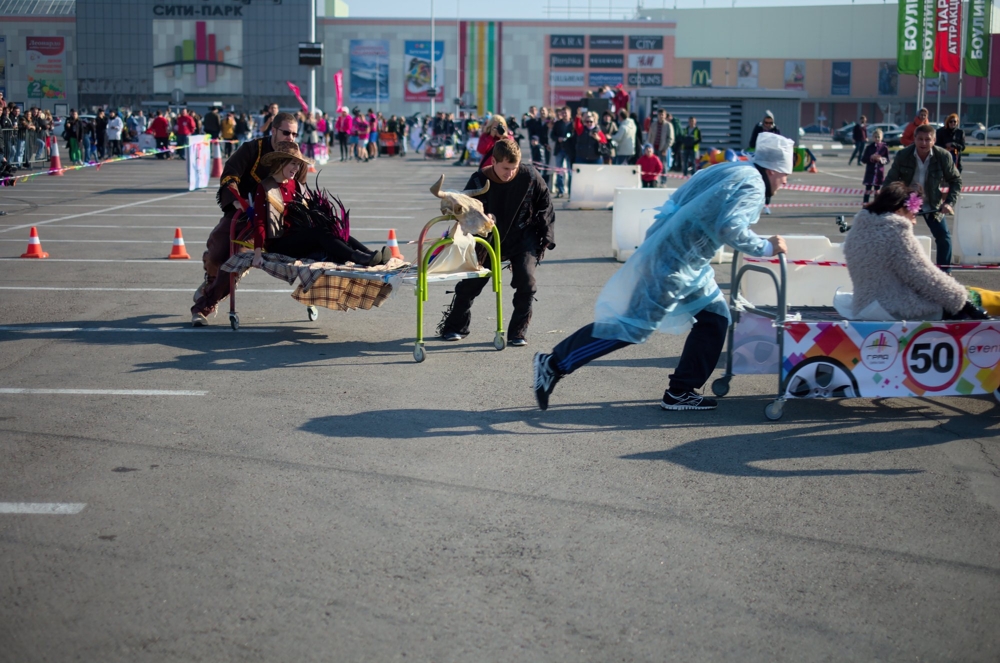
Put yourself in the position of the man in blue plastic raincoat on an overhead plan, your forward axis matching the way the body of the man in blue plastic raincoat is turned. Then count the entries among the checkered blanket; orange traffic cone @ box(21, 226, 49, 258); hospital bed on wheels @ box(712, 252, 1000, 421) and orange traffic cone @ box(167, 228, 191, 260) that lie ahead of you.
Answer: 1

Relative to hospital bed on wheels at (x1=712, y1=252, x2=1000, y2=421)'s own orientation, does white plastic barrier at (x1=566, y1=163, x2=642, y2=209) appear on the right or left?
on its left

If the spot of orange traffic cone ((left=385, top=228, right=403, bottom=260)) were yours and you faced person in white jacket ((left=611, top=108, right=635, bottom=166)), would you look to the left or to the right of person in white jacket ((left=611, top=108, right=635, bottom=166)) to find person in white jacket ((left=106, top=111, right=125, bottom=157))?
left

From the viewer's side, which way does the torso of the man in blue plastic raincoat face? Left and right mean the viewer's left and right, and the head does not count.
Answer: facing to the right of the viewer

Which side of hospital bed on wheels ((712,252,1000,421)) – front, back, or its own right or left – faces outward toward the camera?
right

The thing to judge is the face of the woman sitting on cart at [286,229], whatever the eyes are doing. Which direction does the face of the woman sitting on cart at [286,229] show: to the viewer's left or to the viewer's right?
to the viewer's right

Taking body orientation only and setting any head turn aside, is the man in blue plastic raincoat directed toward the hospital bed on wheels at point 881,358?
yes

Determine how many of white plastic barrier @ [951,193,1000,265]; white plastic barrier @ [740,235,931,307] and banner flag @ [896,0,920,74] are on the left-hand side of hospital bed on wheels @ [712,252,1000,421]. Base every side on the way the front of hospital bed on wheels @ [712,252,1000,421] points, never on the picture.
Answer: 3

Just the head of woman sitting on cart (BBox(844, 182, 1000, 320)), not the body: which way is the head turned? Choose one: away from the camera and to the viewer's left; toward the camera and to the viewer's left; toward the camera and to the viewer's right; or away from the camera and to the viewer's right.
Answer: away from the camera and to the viewer's right

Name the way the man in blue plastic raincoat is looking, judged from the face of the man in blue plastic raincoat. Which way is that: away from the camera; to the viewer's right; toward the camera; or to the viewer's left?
to the viewer's right
